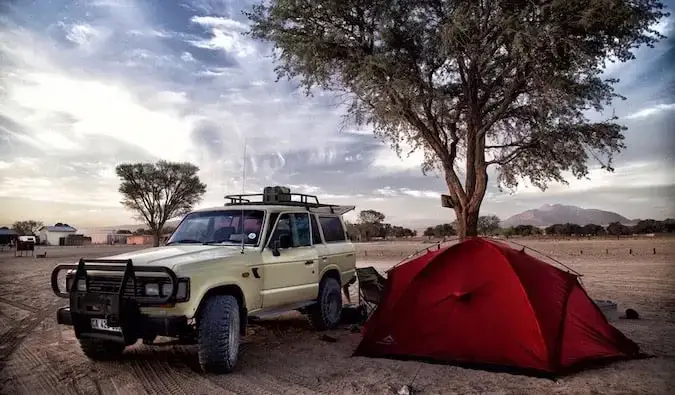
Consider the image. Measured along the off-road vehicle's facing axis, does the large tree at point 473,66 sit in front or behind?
behind

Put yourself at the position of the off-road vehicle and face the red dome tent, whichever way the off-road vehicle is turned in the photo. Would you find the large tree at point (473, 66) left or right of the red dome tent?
left

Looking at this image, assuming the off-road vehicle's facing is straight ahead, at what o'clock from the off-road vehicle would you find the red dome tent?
The red dome tent is roughly at 8 o'clock from the off-road vehicle.

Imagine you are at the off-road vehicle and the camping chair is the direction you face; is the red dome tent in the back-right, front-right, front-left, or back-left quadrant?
front-right

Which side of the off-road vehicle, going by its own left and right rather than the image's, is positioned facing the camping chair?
back

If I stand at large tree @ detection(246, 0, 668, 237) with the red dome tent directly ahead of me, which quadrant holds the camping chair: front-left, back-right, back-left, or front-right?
front-right

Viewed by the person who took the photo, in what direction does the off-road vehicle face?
facing the viewer and to the left of the viewer
